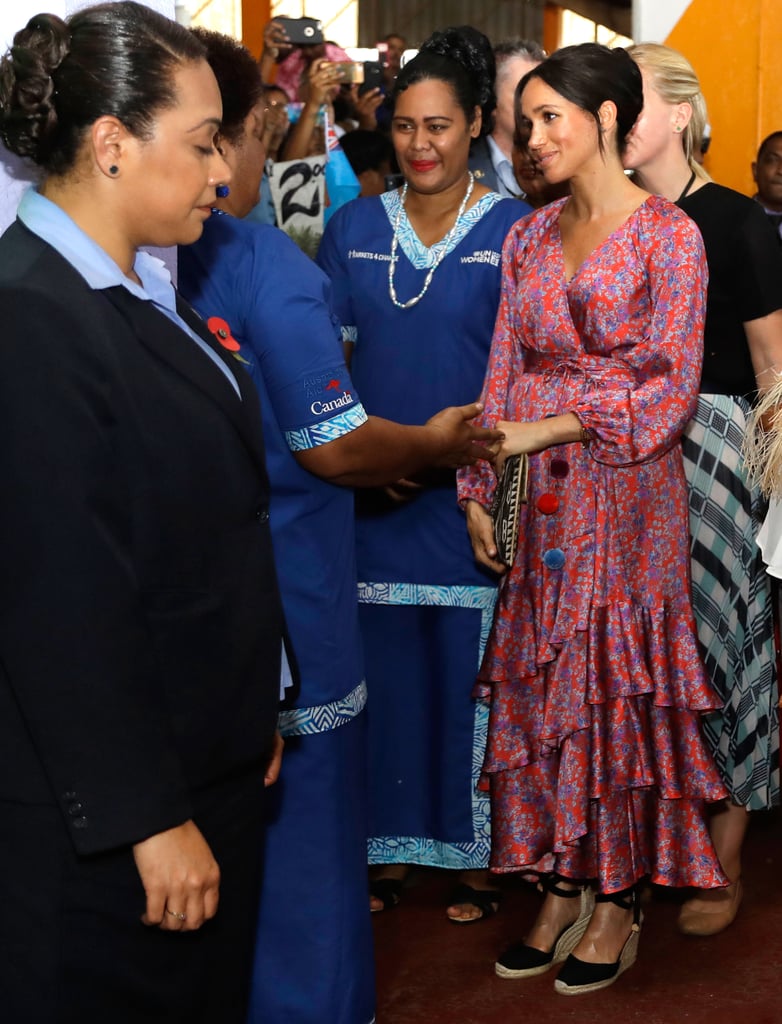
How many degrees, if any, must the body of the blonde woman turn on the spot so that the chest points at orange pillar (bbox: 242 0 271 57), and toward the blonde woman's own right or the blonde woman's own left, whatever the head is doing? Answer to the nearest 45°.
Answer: approximately 45° to the blonde woman's own right

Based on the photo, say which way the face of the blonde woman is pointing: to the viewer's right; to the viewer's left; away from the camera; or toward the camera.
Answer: to the viewer's left

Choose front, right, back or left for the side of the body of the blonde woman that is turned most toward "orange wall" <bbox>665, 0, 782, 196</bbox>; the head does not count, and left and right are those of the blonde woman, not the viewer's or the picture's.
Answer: right

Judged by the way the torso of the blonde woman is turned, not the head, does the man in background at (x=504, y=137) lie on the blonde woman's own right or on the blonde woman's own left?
on the blonde woman's own right

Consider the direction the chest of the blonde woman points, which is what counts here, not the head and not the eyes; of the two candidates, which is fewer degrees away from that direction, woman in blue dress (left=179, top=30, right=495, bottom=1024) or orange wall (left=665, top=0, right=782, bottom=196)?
the woman in blue dress

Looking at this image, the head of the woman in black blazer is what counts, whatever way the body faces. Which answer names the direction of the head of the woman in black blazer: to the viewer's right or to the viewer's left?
to the viewer's right

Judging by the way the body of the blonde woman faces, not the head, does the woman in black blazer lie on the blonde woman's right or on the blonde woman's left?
on the blonde woman's left

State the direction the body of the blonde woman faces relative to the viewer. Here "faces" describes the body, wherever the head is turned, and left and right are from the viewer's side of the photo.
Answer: facing to the left of the viewer

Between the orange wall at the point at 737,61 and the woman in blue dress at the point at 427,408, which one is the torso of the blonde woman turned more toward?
the woman in blue dress
